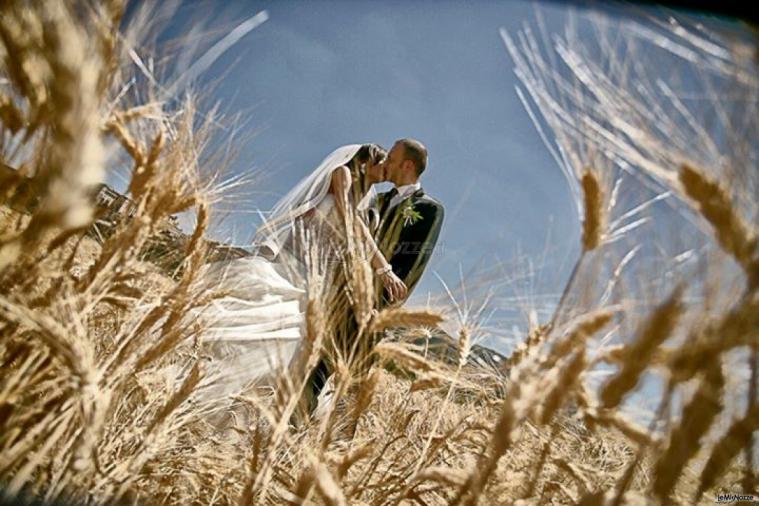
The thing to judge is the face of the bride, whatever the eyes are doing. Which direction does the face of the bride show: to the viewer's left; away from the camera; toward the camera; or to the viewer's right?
to the viewer's right

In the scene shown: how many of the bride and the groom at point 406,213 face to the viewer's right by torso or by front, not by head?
1

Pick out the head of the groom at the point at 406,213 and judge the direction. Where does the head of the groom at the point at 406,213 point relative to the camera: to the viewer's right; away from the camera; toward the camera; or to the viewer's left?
to the viewer's left

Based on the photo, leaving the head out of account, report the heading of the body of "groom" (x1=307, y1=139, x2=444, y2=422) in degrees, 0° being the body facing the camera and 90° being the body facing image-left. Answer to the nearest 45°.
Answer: approximately 45°

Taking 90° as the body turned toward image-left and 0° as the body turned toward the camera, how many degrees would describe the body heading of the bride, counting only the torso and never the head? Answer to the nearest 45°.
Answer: approximately 270°
